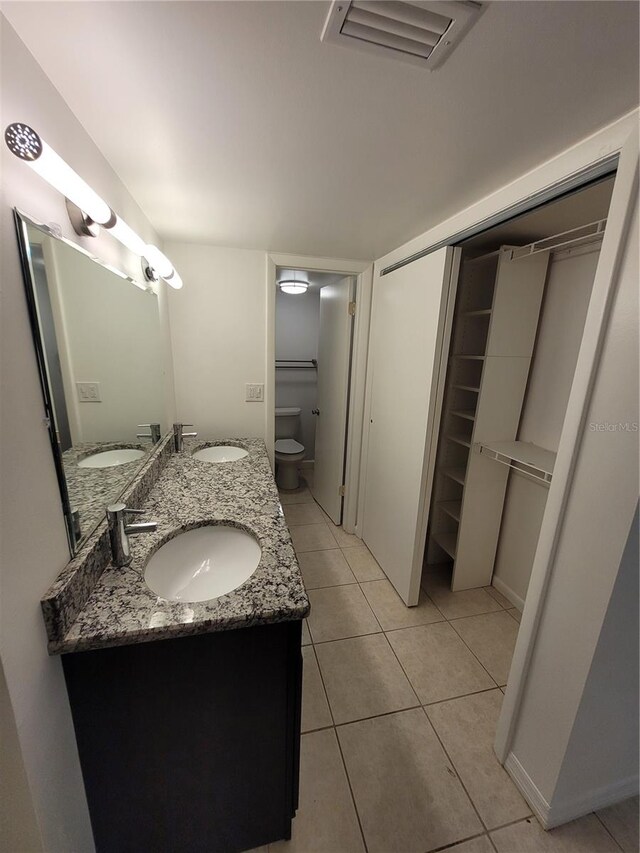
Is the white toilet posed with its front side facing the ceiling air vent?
yes

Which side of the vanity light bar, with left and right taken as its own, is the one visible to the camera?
right

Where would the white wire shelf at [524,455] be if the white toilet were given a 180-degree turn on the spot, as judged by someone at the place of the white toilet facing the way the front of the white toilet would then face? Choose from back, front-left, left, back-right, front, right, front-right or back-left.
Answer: back-right

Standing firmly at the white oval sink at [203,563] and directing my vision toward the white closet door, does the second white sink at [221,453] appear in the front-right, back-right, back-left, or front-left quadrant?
front-left

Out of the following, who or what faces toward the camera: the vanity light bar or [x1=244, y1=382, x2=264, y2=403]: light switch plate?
the light switch plate

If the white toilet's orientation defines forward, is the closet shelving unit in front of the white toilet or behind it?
in front

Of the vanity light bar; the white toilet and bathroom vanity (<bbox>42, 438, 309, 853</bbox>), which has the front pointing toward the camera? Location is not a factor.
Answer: the white toilet

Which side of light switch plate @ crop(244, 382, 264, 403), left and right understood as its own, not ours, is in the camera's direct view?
front

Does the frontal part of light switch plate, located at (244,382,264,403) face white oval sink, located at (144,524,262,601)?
yes

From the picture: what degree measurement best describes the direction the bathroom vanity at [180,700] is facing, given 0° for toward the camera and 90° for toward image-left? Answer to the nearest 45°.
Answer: approximately 270°

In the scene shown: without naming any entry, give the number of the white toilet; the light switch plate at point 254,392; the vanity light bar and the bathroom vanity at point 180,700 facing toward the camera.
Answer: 2

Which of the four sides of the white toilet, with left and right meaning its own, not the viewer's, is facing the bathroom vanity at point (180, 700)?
front

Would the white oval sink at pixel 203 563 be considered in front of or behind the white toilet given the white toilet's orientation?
in front

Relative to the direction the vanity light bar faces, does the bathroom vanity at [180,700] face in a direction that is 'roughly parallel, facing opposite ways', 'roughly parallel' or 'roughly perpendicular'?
roughly parallel
